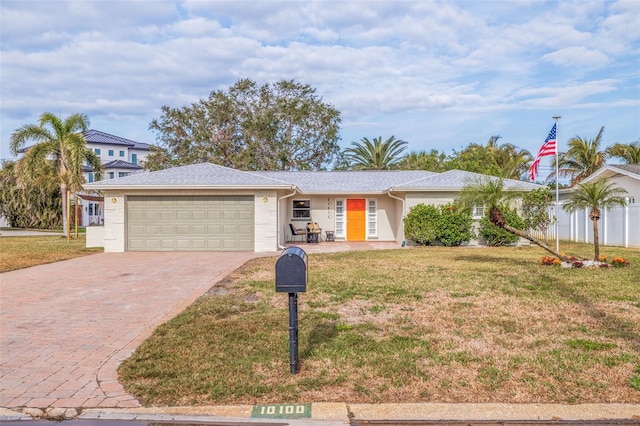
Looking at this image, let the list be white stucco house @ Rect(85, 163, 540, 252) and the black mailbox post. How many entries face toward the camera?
2

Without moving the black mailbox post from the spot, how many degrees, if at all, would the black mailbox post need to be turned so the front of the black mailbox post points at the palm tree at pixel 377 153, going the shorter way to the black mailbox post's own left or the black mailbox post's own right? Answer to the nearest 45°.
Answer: approximately 180°

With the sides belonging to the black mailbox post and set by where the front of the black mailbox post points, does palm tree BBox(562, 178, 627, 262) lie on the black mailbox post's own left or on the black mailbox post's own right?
on the black mailbox post's own left

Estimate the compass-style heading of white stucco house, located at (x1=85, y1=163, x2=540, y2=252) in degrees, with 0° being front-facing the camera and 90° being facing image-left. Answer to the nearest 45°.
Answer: approximately 0°

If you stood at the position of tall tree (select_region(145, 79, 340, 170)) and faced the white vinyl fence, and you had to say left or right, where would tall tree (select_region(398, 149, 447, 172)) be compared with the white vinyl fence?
left

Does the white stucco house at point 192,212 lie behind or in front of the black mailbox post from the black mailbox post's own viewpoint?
behind

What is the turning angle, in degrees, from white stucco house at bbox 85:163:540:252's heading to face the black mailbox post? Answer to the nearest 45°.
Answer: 0° — it already faces it

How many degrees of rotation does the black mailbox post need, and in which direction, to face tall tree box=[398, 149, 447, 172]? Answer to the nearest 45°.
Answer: approximately 180°

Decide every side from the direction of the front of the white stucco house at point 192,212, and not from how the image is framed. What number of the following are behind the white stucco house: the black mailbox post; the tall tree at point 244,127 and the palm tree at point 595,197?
1

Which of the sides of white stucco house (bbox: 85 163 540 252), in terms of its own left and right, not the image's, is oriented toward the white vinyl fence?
left

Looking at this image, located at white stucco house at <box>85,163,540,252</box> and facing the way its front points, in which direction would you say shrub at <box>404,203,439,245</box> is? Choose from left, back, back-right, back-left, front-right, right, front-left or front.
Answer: left

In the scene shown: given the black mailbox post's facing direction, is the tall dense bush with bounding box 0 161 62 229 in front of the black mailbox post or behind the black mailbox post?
behind

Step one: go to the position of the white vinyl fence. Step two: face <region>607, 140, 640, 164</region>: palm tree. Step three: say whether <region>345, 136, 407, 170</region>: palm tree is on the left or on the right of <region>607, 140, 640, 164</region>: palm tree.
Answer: left
